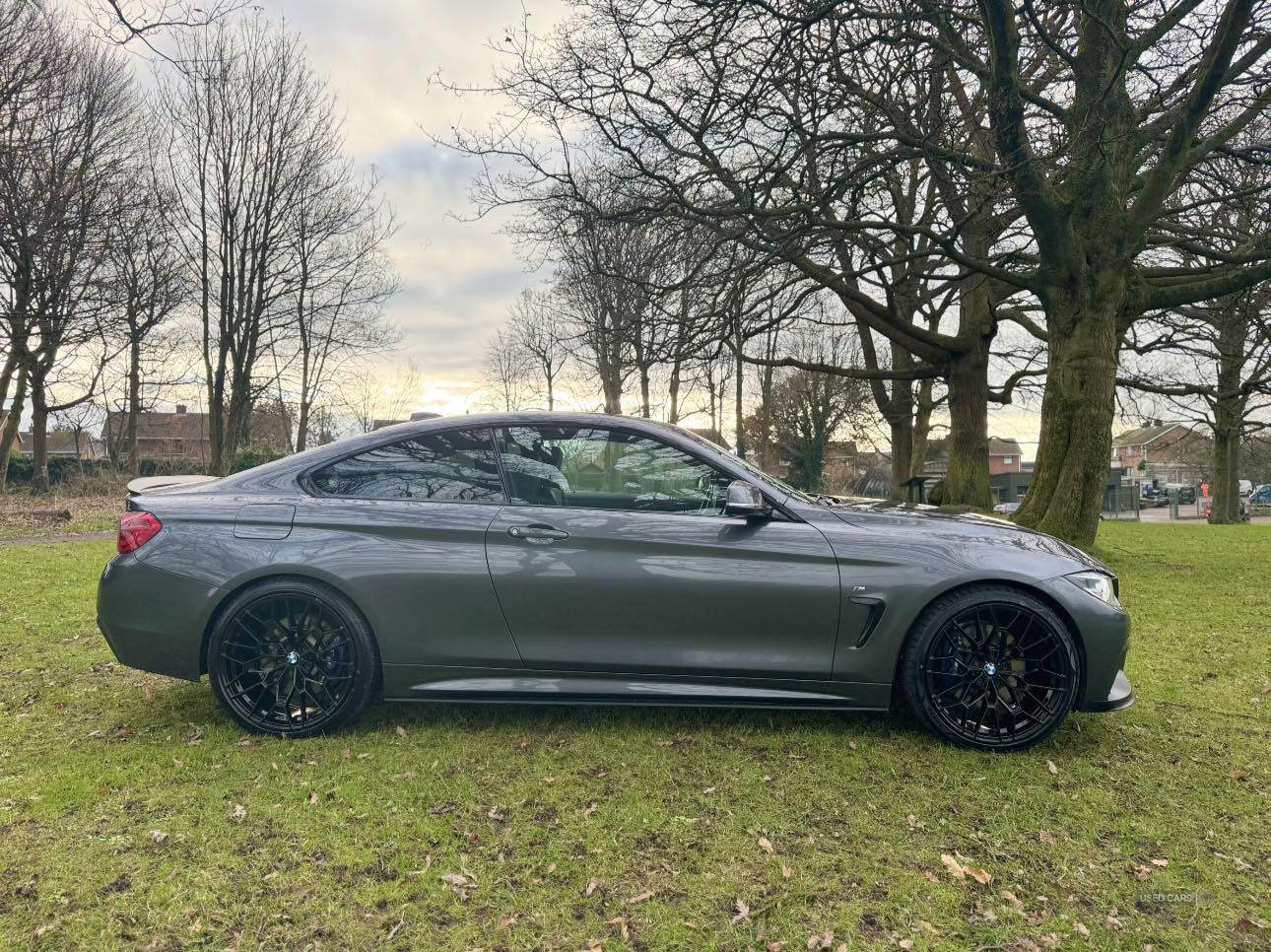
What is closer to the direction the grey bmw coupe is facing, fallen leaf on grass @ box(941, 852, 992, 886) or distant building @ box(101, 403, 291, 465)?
the fallen leaf on grass

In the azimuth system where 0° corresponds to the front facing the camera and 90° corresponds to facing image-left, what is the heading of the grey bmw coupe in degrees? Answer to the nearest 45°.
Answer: approximately 270°

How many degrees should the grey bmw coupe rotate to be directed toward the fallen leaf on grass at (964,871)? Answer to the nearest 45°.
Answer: approximately 45° to its right

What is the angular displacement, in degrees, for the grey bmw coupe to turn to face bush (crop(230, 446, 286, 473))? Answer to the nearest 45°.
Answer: approximately 135° to its left

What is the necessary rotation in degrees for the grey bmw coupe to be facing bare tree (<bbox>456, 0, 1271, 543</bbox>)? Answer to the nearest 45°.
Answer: approximately 45° to its left

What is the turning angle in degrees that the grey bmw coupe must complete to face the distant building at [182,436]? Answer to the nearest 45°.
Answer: approximately 135° to its left

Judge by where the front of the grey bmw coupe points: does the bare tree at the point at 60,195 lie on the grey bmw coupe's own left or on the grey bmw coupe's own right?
on the grey bmw coupe's own left

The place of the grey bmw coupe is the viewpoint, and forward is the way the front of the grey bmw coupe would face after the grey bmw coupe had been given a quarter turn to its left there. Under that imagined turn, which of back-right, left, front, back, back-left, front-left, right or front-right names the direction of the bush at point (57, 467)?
front-left
